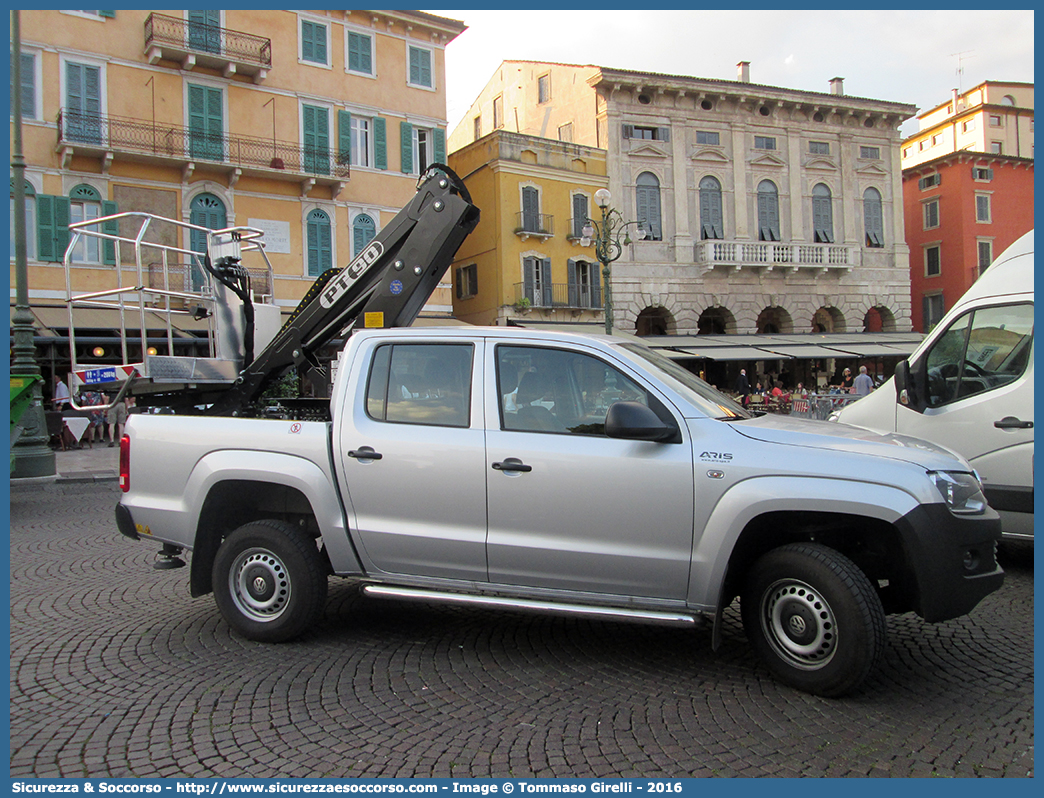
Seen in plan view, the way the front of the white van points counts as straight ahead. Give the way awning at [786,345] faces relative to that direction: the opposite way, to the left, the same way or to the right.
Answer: to the left

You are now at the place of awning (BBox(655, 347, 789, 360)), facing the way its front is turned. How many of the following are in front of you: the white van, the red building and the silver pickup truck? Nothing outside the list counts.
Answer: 2

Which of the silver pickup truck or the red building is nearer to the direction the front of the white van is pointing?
the silver pickup truck

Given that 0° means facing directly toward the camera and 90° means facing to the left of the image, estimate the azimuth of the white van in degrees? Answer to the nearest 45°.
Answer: approximately 90°

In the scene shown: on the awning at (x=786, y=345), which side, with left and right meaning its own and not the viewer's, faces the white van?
front

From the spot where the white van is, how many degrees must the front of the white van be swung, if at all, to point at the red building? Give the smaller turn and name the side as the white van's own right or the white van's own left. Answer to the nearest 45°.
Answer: approximately 90° to the white van's own right

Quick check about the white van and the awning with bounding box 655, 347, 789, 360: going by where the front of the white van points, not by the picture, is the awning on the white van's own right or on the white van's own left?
on the white van's own right

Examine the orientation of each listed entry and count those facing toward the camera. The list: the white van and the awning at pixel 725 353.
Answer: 1

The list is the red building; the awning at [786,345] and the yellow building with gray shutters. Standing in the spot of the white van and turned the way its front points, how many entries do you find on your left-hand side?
0

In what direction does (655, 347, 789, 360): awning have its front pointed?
toward the camera

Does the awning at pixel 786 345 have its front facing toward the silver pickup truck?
yes

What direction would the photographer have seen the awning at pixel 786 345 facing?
facing the viewer

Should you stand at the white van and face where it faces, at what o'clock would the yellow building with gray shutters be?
The yellow building with gray shutters is roughly at 2 o'clock from the white van.

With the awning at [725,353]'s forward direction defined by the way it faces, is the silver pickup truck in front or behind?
in front

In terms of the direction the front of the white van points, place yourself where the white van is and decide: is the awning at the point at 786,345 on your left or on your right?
on your right
